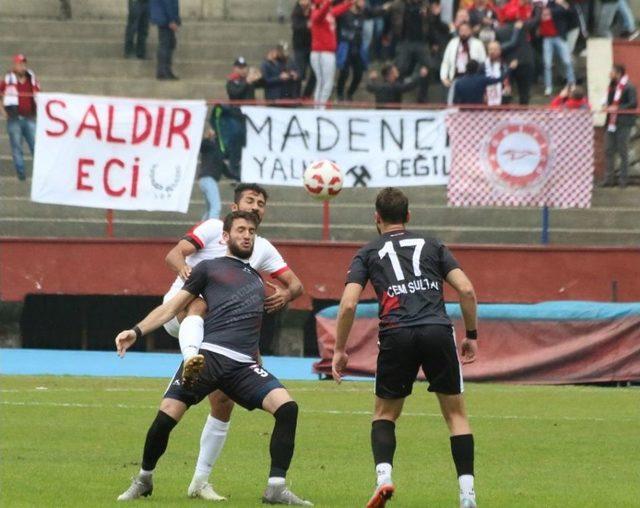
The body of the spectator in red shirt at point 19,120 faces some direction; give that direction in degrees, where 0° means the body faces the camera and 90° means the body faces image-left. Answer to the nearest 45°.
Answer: approximately 0°

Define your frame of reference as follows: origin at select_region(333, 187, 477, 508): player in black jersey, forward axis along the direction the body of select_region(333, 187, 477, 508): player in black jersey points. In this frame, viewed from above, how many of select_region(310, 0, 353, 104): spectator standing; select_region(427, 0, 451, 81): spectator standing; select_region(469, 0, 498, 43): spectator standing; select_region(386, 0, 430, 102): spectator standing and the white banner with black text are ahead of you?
5

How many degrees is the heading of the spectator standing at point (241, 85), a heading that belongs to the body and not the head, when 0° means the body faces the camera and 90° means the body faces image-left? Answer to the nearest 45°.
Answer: approximately 0°

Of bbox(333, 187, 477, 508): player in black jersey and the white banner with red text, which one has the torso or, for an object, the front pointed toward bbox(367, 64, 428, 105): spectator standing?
the player in black jersey

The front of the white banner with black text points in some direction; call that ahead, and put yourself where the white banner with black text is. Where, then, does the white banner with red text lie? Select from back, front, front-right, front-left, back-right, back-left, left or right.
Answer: right

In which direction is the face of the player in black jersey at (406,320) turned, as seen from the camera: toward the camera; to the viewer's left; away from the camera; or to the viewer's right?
away from the camera

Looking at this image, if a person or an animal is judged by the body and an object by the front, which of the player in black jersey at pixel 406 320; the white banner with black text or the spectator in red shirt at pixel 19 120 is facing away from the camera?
the player in black jersey

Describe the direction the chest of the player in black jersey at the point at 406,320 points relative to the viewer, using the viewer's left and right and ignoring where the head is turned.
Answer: facing away from the viewer

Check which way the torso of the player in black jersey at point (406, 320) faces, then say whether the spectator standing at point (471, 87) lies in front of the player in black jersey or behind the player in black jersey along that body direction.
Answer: in front

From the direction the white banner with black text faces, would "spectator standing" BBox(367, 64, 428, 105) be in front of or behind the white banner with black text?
behind

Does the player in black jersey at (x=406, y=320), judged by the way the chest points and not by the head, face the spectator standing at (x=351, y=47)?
yes

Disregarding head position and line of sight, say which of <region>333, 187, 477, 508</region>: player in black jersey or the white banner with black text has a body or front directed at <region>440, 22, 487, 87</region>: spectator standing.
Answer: the player in black jersey

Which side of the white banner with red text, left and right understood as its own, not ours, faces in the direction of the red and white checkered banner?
left
